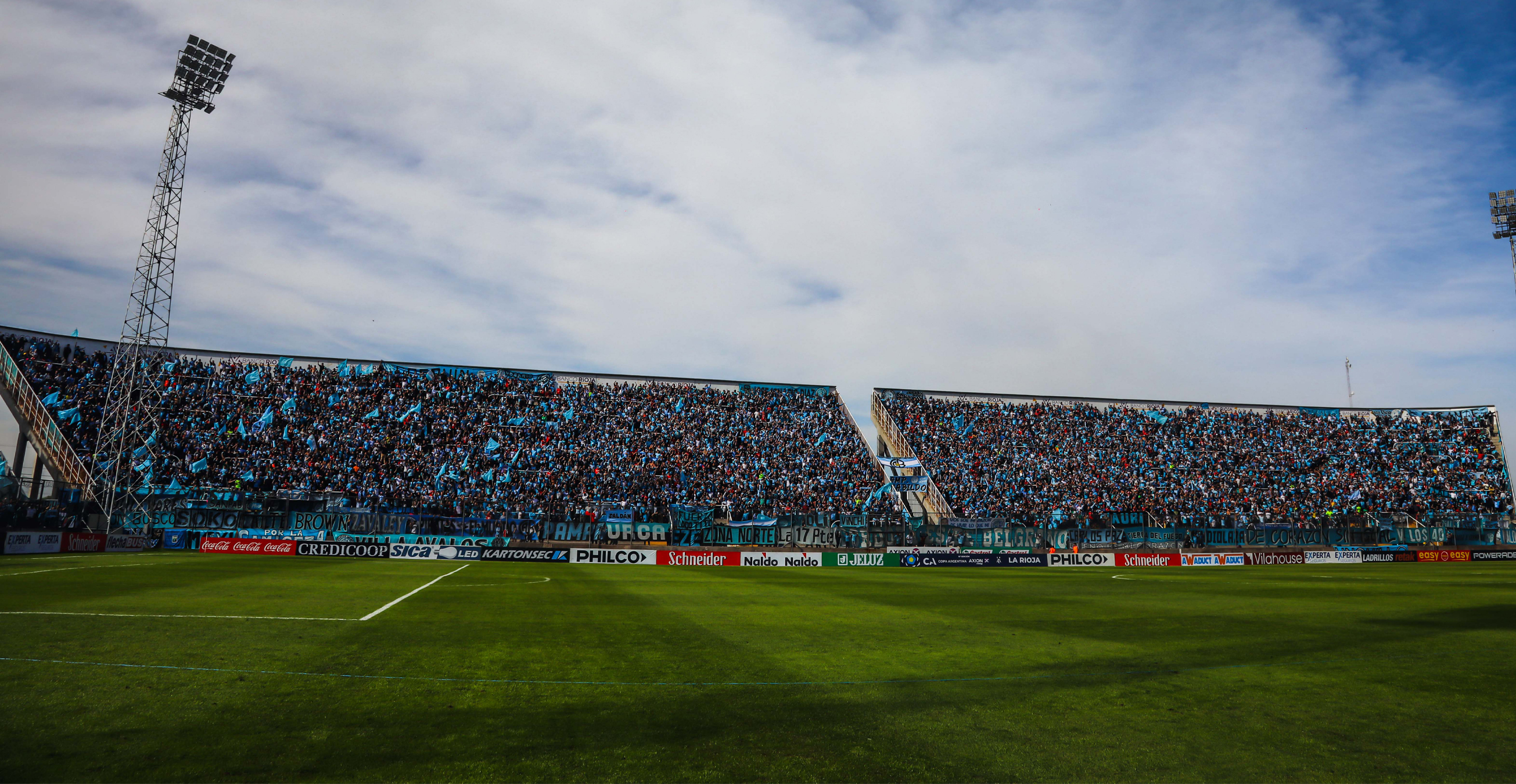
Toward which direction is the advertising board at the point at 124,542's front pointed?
toward the camera

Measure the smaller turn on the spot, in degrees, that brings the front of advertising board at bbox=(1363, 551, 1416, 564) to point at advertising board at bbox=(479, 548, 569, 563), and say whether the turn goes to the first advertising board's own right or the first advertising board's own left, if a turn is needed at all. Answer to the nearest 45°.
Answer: approximately 45° to the first advertising board's own right

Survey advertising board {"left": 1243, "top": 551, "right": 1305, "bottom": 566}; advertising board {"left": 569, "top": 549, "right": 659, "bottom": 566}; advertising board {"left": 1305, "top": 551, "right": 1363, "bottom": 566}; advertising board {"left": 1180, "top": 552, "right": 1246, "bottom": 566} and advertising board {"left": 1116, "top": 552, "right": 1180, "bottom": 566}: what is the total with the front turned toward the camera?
5

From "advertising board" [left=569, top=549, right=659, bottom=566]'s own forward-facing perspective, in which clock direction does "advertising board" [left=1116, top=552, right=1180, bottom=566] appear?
"advertising board" [left=1116, top=552, right=1180, bottom=566] is roughly at 9 o'clock from "advertising board" [left=569, top=549, right=659, bottom=566].

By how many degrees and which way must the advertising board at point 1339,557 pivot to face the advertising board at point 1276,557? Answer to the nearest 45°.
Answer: approximately 45° to its right

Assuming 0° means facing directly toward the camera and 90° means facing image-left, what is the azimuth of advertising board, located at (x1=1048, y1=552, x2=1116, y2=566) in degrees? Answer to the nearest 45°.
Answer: approximately 0°

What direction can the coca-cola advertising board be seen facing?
toward the camera

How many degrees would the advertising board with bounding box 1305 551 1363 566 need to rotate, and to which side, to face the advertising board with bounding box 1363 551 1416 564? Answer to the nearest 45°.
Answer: approximately 135° to its left

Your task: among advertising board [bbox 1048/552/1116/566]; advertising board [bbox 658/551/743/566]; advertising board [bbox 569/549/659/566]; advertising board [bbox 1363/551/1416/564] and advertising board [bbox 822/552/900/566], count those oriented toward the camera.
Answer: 5

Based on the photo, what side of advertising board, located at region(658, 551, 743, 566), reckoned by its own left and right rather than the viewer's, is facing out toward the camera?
front

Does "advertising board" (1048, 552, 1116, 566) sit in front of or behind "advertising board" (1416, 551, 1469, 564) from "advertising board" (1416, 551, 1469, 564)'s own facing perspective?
in front

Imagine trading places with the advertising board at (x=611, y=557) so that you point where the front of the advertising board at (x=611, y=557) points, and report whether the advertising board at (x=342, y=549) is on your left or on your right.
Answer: on your right

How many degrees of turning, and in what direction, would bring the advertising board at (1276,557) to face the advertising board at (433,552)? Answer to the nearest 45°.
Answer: approximately 45° to its right

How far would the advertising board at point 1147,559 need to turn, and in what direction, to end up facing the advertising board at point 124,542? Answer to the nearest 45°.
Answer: approximately 45° to its right

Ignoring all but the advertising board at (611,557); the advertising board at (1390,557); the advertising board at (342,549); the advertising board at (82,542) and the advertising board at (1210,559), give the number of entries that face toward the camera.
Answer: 5

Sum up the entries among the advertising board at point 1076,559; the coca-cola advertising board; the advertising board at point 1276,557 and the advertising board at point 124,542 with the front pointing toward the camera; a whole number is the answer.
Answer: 4
